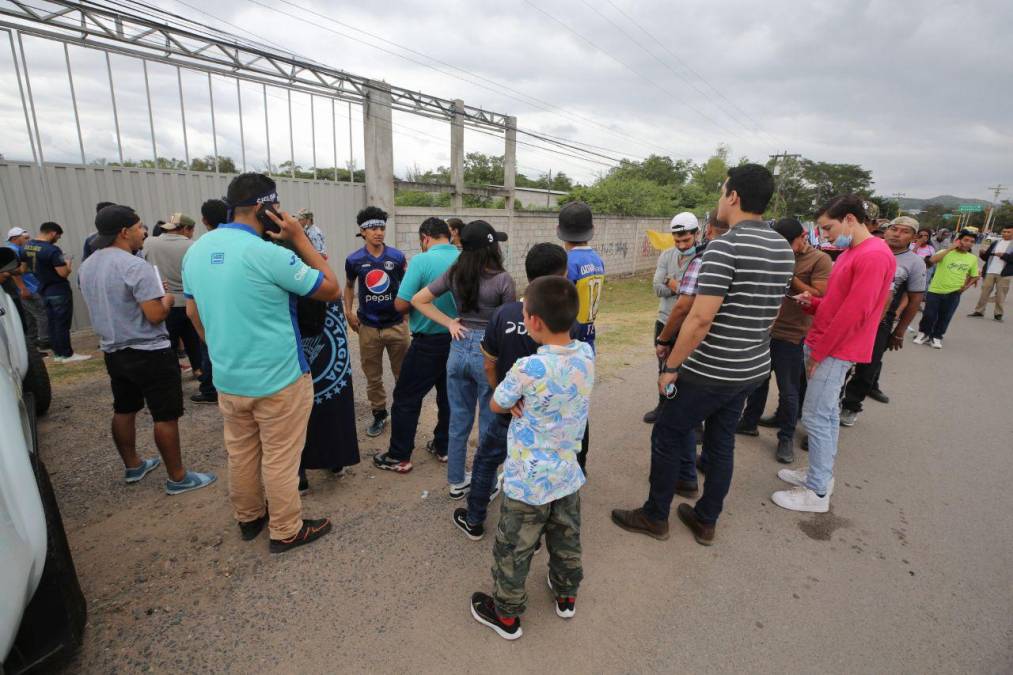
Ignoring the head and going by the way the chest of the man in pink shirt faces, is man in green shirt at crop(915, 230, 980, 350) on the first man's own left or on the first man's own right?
on the first man's own right

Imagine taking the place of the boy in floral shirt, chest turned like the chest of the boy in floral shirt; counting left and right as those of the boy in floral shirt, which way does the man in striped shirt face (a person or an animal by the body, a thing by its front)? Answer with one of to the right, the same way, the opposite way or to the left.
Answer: the same way

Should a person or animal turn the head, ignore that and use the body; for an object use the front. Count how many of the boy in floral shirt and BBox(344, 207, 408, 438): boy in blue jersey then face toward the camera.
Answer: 1

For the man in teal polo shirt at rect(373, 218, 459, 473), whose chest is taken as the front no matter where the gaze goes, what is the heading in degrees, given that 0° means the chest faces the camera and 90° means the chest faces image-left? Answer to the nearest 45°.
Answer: approximately 135°

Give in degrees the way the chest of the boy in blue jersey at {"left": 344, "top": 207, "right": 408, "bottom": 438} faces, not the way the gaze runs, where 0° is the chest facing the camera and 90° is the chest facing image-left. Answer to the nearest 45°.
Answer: approximately 0°

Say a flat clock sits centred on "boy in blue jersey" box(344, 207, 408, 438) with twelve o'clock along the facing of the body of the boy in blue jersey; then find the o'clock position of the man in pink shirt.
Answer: The man in pink shirt is roughly at 10 o'clock from the boy in blue jersey.

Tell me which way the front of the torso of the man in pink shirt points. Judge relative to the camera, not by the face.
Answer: to the viewer's left

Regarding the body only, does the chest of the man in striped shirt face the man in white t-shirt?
no

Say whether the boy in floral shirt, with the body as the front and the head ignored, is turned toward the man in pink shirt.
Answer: no

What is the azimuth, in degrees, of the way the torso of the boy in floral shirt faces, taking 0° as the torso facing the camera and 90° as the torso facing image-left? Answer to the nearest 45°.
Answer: approximately 135°

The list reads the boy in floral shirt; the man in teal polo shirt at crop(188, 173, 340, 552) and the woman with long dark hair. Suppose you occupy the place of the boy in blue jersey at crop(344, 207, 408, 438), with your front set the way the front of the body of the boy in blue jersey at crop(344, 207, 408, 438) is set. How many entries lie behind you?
0

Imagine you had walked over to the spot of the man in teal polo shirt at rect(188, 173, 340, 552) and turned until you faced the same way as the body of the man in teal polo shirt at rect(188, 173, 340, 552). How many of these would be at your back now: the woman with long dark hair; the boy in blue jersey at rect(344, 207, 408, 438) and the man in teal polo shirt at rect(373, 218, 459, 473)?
0

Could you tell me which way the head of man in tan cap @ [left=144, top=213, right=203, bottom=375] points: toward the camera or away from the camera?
away from the camera

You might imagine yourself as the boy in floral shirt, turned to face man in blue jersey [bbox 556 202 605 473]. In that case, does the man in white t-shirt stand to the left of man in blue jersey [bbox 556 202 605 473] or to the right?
right

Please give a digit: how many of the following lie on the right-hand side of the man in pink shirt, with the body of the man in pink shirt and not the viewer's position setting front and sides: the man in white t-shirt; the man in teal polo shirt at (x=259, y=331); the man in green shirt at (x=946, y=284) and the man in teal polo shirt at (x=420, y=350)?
2

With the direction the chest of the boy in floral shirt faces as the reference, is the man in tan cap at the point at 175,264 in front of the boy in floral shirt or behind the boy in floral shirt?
in front

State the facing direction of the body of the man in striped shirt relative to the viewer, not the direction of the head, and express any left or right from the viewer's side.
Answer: facing away from the viewer and to the left of the viewer
